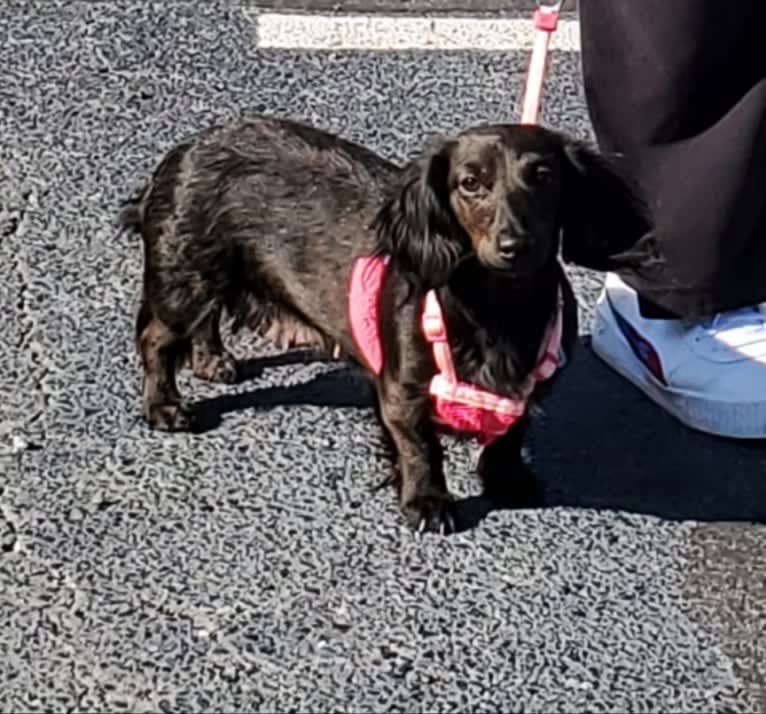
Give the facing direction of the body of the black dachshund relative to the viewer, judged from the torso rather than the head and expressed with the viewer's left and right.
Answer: facing the viewer and to the right of the viewer
